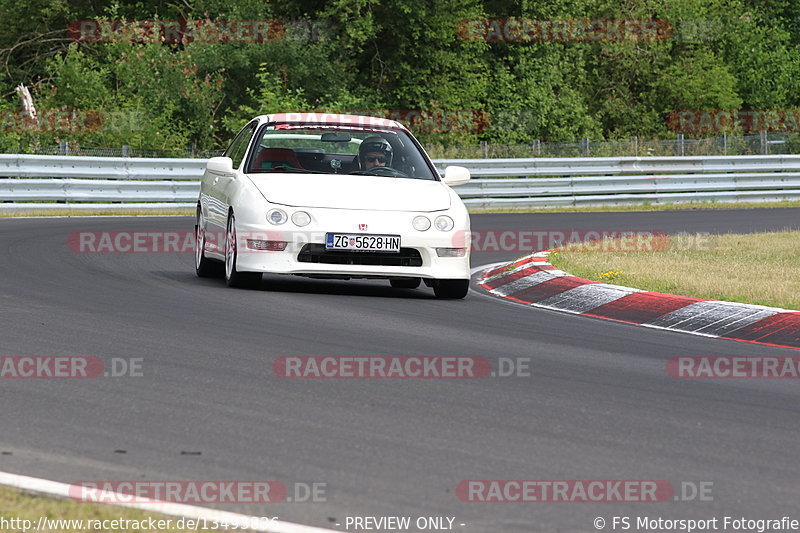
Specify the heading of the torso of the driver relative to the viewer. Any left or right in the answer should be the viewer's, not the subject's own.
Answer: facing the viewer

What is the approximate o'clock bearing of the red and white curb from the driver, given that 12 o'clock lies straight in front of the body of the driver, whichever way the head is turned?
The red and white curb is roughly at 10 o'clock from the driver.

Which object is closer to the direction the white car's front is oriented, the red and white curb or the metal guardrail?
the red and white curb

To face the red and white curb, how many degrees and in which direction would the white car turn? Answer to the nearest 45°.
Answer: approximately 90° to its left

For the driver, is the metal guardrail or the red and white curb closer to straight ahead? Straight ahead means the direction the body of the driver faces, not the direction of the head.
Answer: the red and white curb

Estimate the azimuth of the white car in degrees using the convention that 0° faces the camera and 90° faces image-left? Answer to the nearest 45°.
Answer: approximately 0°

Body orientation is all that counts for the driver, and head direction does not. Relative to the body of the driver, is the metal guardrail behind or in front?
behind
